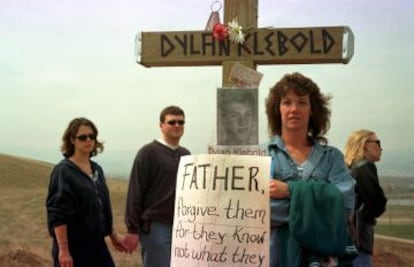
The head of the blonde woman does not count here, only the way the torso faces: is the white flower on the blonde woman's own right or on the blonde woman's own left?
on the blonde woman's own right

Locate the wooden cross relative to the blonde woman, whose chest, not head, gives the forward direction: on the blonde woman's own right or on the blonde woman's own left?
on the blonde woman's own right

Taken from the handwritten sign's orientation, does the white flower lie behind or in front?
behind

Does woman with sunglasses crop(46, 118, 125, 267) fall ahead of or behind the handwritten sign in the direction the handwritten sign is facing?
behind

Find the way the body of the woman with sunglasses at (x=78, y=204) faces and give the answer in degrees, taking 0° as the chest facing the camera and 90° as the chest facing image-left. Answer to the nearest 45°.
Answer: approximately 315°
